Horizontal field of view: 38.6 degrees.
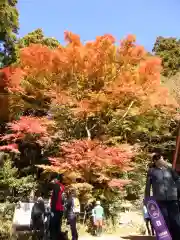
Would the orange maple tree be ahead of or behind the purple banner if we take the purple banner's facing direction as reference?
behind

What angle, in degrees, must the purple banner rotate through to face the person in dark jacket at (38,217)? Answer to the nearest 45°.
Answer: approximately 135° to its right

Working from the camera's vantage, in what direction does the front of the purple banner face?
facing the viewer

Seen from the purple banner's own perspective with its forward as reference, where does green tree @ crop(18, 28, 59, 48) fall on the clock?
The green tree is roughly at 5 o'clock from the purple banner.

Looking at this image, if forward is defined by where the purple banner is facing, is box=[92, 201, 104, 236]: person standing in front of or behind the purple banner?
behind

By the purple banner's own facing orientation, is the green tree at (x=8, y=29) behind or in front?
behind
